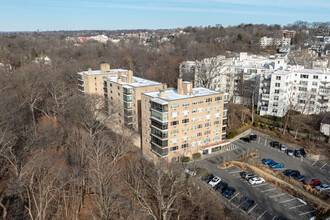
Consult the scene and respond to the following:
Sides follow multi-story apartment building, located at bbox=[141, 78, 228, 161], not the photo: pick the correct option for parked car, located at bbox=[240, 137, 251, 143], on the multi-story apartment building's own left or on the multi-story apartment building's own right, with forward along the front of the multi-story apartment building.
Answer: on the multi-story apartment building's own left

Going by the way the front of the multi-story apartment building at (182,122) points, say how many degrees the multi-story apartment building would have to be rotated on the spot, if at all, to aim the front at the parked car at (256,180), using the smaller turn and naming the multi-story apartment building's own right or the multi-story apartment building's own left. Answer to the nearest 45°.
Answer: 0° — it already faces it

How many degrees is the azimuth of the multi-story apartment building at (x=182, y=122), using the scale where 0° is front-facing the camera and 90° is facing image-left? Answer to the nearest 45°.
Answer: approximately 315°

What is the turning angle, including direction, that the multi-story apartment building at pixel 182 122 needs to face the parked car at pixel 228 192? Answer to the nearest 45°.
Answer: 0° — it already faces it

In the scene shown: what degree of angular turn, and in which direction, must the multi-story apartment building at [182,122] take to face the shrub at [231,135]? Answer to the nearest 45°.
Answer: approximately 90° to its left

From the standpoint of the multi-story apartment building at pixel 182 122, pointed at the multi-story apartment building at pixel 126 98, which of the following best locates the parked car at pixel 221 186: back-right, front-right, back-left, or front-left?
back-left
